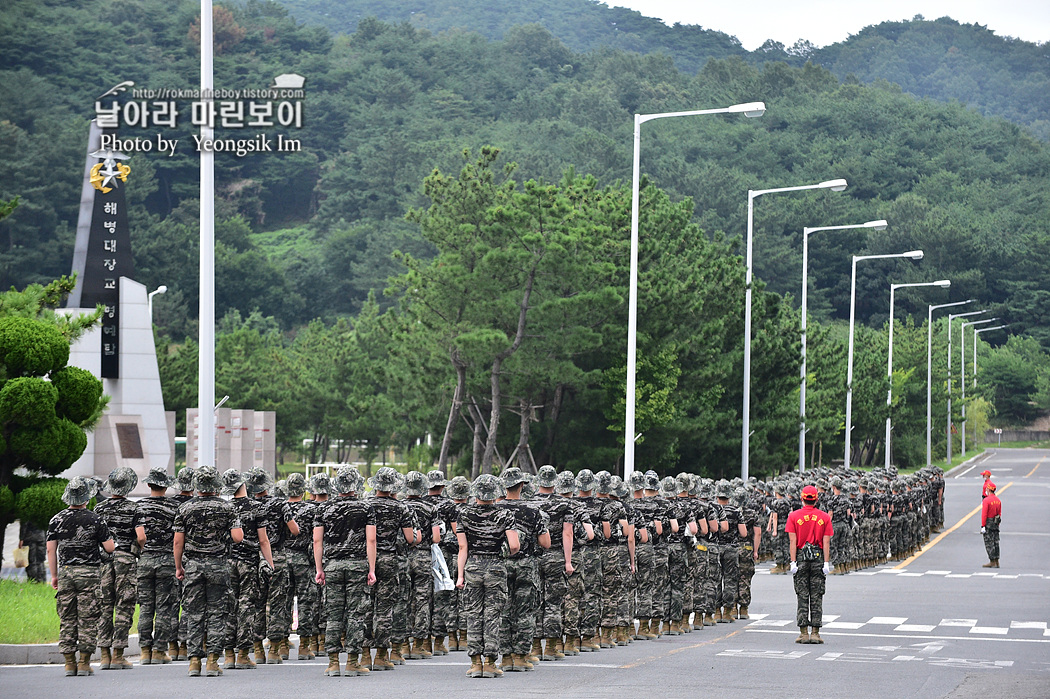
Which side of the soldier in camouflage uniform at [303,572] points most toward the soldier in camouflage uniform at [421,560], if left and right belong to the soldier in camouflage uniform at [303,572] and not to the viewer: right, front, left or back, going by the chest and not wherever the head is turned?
right

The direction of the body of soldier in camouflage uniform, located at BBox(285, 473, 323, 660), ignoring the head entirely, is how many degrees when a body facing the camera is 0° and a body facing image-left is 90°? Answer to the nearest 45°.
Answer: approximately 180°

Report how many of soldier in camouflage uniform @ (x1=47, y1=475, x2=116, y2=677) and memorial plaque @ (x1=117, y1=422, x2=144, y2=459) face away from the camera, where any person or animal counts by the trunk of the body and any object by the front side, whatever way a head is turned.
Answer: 1

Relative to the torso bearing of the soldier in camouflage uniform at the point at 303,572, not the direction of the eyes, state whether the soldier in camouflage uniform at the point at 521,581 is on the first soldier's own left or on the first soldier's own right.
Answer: on the first soldier's own right

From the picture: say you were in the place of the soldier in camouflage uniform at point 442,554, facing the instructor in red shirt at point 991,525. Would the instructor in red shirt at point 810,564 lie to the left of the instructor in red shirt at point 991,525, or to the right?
right

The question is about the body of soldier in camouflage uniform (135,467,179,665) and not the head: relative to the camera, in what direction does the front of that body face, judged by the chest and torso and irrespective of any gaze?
away from the camera

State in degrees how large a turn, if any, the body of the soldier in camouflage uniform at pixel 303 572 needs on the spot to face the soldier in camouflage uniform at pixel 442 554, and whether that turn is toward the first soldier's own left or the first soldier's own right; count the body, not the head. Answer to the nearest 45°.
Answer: approximately 90° to the first soldier's own right

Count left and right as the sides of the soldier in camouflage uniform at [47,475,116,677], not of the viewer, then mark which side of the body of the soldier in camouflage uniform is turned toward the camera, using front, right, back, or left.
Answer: back

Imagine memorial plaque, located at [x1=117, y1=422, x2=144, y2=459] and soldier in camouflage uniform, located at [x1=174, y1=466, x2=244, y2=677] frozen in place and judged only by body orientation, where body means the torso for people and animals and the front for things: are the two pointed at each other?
yes

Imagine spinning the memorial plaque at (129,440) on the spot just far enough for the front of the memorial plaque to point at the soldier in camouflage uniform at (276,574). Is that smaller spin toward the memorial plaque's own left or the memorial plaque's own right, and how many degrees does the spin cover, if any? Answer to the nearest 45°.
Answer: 0° — it already faces them

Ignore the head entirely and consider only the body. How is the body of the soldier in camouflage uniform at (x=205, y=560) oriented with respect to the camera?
away from the camera

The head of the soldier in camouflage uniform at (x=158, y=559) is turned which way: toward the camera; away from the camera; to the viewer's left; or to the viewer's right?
away from the camera
